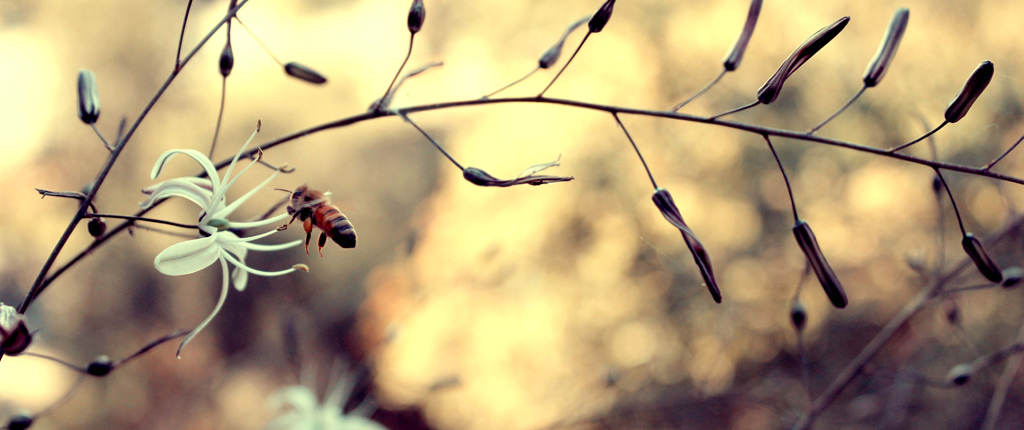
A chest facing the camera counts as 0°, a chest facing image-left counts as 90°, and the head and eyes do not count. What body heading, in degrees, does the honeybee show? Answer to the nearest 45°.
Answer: approximately 90°
